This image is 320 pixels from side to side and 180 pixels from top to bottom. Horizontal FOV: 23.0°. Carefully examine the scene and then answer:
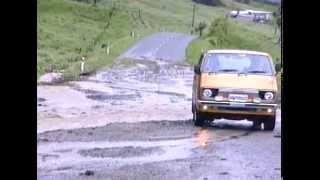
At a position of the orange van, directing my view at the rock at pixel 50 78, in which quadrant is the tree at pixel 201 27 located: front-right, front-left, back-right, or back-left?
front-right

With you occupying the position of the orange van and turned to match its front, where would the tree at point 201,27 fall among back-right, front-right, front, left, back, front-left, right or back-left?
back

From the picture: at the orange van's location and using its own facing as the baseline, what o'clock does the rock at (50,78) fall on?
The rock is roughly at 5 o'clock from the orange van.

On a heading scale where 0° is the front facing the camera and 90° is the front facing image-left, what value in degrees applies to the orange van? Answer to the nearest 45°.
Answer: approximately 0°
